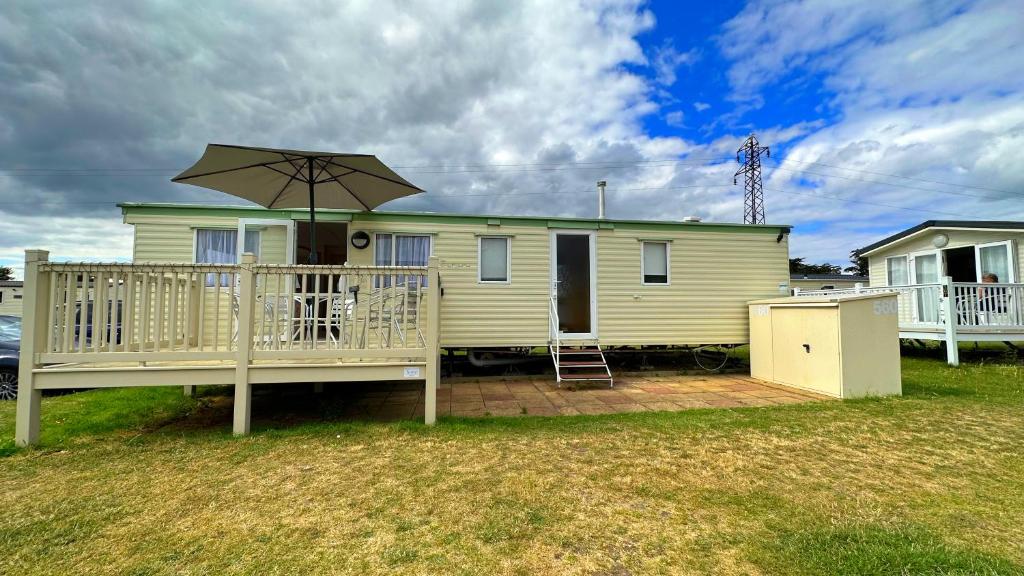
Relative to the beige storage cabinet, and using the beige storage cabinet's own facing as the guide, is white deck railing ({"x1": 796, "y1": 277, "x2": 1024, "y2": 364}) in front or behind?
behind

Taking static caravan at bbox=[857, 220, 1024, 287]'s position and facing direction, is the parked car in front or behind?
in front

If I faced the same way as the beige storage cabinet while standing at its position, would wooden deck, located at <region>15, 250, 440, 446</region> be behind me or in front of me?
in front

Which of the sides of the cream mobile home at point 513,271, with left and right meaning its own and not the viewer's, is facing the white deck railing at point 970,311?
left

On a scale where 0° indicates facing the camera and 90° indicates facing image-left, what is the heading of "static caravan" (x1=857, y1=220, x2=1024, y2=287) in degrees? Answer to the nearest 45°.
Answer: approximately 45°

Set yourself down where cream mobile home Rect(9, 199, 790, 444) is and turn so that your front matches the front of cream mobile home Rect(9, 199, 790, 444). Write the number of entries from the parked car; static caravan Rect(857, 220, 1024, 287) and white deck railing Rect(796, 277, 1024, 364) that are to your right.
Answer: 1

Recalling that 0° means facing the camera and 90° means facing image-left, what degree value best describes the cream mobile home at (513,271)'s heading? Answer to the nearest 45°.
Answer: approximately 0°

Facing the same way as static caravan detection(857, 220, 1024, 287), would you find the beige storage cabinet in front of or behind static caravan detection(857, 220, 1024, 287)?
in front
